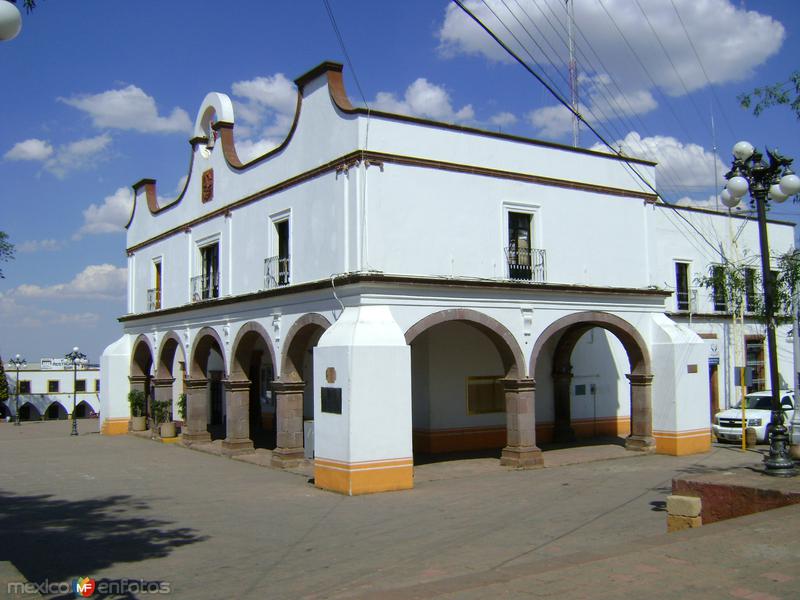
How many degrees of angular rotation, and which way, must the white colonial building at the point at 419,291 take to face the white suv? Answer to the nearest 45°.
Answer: approximately 180°

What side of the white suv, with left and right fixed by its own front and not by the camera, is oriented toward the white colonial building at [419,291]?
front

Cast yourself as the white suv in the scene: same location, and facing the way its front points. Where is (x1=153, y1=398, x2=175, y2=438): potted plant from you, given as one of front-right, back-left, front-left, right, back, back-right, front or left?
front-right

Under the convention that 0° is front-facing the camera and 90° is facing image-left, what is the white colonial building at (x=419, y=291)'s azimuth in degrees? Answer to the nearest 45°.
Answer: approximately 45°

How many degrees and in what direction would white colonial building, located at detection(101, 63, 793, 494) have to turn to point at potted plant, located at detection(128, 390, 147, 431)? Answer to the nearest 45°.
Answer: approximately 90° to its right

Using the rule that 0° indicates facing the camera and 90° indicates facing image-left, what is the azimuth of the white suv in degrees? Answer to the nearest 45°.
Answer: approximately 45°

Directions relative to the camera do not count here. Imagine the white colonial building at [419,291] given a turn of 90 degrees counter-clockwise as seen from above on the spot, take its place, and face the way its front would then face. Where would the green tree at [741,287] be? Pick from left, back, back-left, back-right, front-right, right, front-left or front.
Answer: left

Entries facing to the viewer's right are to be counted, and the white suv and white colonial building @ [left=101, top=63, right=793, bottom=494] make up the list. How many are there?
0

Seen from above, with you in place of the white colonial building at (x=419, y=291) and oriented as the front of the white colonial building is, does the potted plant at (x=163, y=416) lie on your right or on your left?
on your right

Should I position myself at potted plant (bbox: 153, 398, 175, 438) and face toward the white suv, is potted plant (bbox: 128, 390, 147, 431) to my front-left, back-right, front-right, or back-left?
back-left
